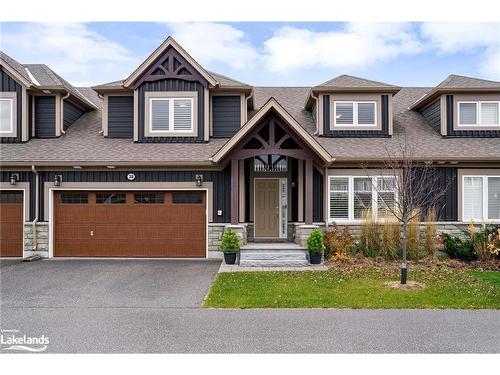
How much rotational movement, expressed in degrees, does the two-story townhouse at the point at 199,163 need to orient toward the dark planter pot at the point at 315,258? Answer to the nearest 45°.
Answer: approximately 45° to its left

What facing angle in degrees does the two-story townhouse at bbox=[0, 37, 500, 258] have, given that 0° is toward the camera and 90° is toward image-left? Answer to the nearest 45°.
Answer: approximately 0°

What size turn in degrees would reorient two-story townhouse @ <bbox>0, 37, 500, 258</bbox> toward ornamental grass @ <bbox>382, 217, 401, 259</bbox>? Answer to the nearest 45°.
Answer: approximately 90° to its left

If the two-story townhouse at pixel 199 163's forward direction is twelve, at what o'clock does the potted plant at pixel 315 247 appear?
The potted plant is roughly at 10 o'clock from the two-story townhouse.

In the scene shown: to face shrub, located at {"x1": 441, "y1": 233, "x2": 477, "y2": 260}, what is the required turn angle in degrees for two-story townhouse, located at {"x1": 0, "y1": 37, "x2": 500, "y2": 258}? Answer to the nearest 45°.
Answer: approximately 90° to its left
